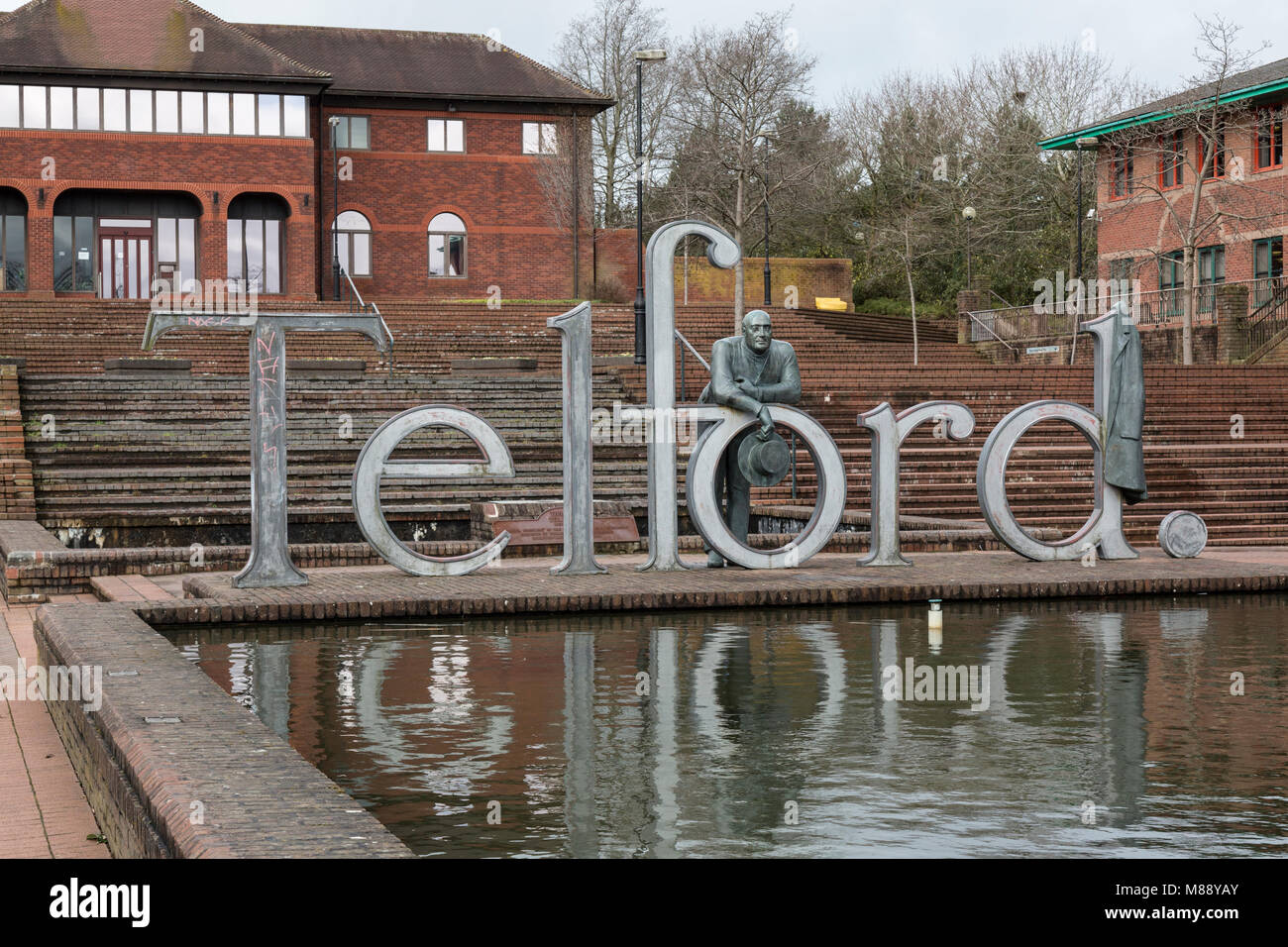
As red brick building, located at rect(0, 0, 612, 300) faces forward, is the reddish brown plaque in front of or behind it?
in front

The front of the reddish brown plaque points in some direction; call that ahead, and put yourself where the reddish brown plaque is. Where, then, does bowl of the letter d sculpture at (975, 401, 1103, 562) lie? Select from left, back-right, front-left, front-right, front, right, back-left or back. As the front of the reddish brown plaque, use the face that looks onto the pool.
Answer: front-left

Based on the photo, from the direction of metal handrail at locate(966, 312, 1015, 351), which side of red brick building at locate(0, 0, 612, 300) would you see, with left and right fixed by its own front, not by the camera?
left

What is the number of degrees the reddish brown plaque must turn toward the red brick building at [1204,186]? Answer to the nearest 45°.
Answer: approximately 135° to its left

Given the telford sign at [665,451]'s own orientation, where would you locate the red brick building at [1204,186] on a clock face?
The red brick building is roughly at 7 o'clock from the telford sign.

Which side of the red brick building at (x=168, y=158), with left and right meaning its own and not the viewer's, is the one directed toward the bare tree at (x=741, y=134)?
left

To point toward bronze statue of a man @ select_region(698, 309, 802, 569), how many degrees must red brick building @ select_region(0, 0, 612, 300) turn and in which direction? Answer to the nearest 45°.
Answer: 0° — it already faces it

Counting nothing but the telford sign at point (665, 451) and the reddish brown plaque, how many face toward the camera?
2

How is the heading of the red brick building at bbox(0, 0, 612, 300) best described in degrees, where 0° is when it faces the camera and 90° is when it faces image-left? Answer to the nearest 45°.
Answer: approximately 0°
